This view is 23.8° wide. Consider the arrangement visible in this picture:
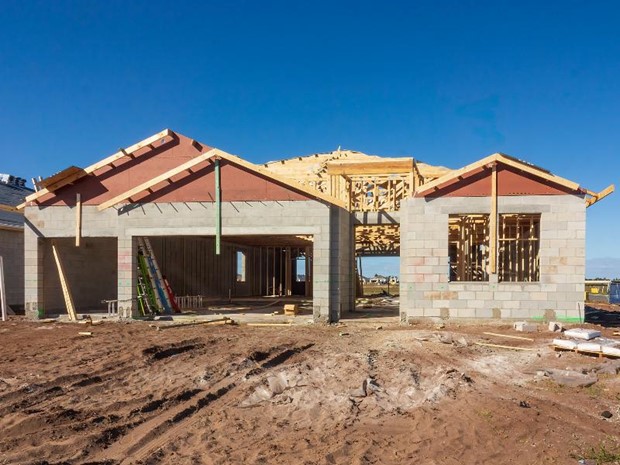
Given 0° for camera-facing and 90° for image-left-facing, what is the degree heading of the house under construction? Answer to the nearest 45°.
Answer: approximately 0°

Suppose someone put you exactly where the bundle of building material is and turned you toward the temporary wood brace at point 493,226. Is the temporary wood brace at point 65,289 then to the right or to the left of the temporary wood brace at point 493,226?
left

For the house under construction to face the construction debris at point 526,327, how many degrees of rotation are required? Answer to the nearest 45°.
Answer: approximately 45° to its left

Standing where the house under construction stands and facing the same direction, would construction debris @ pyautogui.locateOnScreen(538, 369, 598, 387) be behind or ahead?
ahead
